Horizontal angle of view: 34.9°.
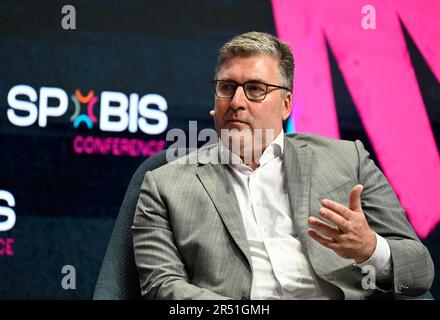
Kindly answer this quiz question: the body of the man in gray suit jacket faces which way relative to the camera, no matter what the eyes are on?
toward the camera

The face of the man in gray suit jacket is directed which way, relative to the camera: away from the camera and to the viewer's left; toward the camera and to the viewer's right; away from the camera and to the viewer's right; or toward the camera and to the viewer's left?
toward the camera and to the viewer's left
